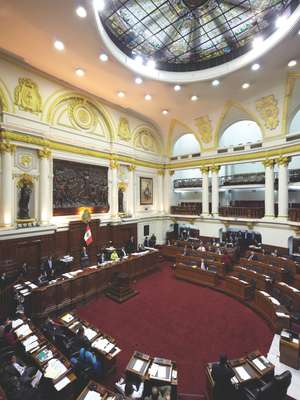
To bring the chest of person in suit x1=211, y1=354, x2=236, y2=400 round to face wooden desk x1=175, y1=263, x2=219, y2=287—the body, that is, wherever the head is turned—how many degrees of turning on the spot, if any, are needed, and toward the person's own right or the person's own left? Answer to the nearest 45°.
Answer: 0° — they already face it

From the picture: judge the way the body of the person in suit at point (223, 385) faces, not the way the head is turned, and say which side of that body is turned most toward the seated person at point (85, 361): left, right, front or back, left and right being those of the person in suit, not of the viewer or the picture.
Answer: left

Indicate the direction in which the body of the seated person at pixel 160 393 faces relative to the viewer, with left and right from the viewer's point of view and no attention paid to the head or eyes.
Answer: facing away from the viewer

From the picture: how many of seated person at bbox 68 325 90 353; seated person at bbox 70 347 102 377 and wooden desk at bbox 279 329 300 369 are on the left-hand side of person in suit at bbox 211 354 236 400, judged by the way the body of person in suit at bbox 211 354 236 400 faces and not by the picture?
2

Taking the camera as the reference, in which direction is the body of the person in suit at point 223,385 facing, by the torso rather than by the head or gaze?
away from the camera

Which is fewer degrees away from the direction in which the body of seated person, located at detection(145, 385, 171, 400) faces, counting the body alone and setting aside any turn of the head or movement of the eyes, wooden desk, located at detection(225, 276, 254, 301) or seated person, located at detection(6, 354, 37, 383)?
the wooden desk

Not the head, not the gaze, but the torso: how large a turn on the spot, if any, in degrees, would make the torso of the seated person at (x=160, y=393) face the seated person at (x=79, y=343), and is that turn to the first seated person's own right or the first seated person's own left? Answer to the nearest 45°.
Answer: approximately 45° to the first seated person's own left

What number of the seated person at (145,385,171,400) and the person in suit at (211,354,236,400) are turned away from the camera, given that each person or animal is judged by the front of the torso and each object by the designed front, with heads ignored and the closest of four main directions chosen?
2

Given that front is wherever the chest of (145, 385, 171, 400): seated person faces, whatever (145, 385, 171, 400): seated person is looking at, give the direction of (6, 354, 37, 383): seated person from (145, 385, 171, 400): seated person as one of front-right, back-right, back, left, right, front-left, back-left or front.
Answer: left
